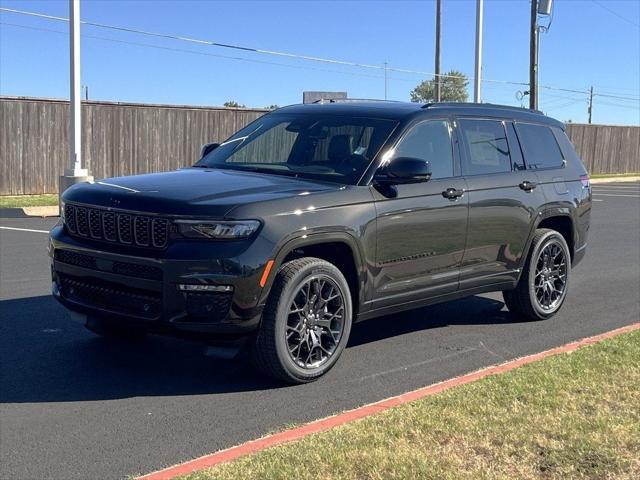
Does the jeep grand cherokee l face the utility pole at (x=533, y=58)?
no

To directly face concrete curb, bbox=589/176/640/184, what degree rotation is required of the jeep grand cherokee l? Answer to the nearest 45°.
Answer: approximately 135° to its right

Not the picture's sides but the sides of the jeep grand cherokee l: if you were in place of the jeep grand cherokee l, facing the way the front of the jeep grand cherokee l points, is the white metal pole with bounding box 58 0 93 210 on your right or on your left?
on your right

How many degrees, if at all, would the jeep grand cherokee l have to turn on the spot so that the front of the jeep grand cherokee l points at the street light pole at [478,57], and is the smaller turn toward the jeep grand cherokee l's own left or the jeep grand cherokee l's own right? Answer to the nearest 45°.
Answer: approximately 135° to the jeep grand cherokee l's own right

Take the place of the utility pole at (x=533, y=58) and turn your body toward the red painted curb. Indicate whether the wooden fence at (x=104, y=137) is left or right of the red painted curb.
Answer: right

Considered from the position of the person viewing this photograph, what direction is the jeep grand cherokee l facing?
facing the viewer and to the left of the viewer

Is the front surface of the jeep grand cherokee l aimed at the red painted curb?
no

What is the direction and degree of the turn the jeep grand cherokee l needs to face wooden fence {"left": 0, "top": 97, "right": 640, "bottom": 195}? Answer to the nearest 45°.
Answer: approximately 135° to its right
